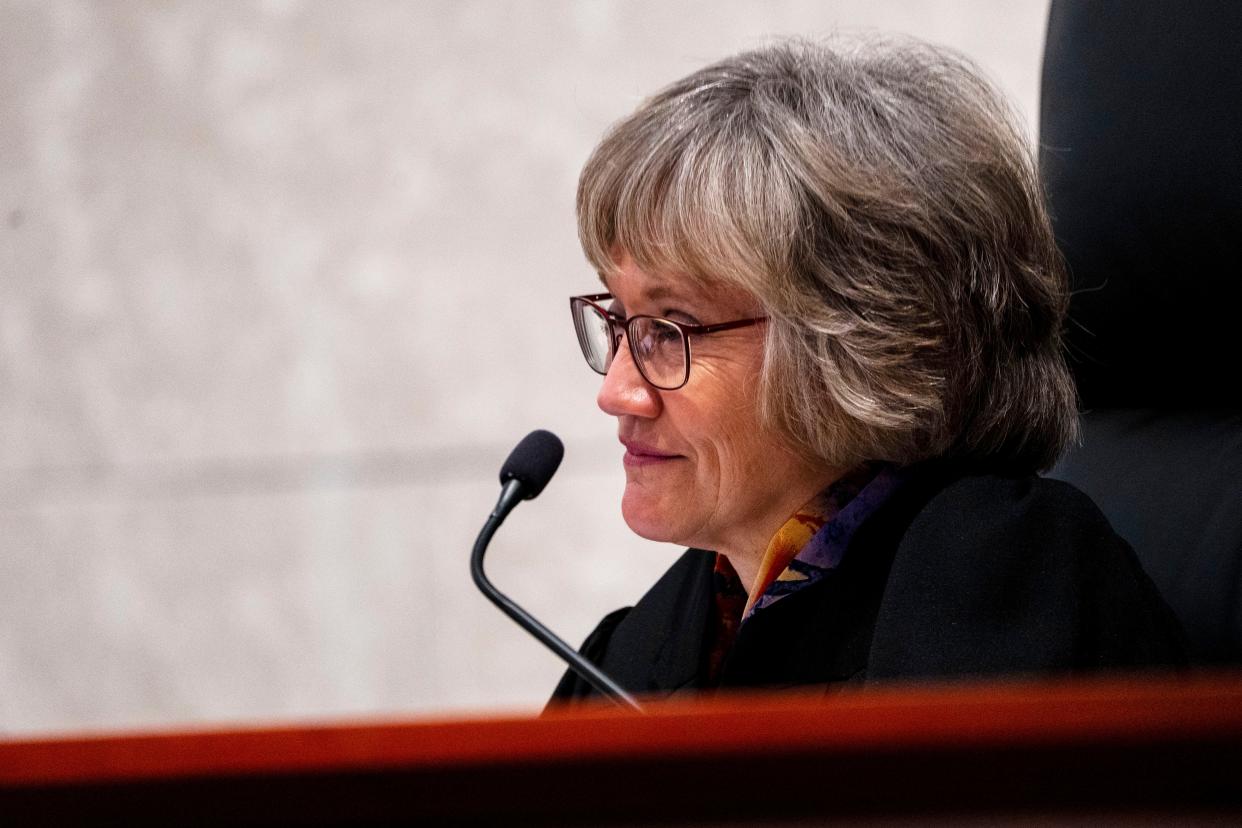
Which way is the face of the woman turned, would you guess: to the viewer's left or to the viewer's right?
to the viewer's left

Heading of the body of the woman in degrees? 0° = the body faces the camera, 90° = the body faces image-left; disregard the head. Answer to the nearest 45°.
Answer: approximately 45°
